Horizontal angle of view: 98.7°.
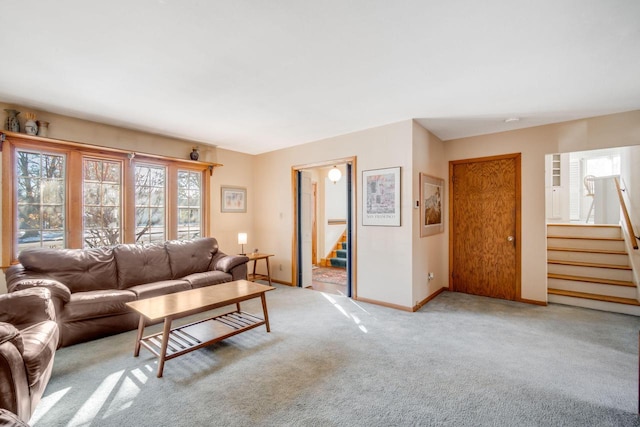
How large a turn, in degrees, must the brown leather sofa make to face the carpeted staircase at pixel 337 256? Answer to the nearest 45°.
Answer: approximately 45° to its left

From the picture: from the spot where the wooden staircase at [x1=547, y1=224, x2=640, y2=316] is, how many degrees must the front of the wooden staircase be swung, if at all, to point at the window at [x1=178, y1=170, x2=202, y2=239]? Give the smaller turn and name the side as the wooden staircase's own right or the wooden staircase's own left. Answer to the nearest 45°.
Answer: approximately 45° to the wooden staircase's own right

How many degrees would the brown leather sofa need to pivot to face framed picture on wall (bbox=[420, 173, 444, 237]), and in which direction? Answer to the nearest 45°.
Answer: approximately 45° to its left

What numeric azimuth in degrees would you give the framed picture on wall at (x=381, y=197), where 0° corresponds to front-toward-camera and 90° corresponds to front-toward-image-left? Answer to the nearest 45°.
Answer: approximately 45°
